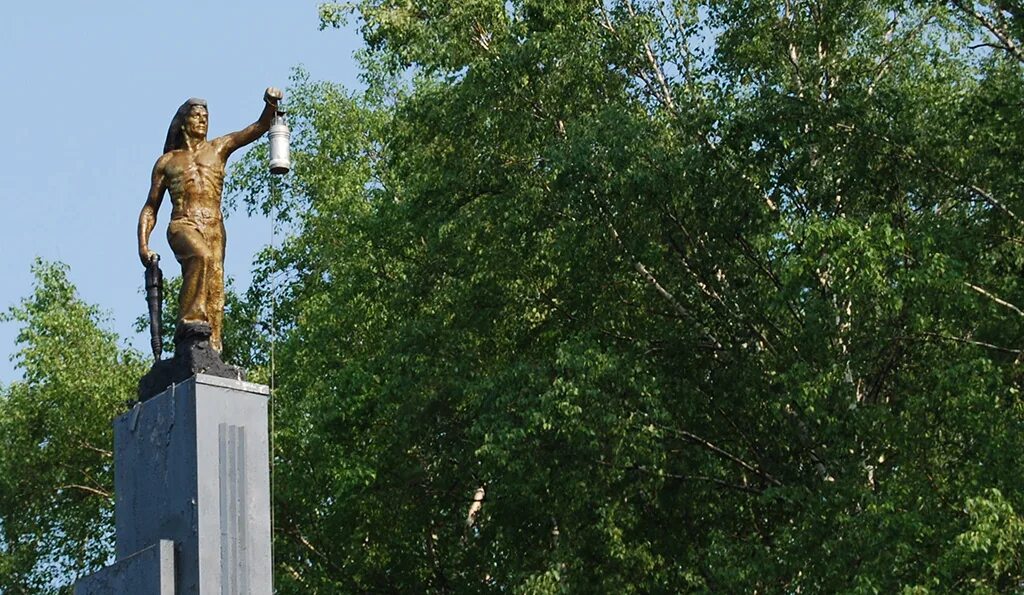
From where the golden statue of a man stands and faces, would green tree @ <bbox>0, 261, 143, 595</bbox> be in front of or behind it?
behind

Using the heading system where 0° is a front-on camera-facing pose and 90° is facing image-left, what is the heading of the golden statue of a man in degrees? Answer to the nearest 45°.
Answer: approximately 315°

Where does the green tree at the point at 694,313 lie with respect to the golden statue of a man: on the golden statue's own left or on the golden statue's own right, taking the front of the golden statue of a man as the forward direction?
on the golden statue's own left
